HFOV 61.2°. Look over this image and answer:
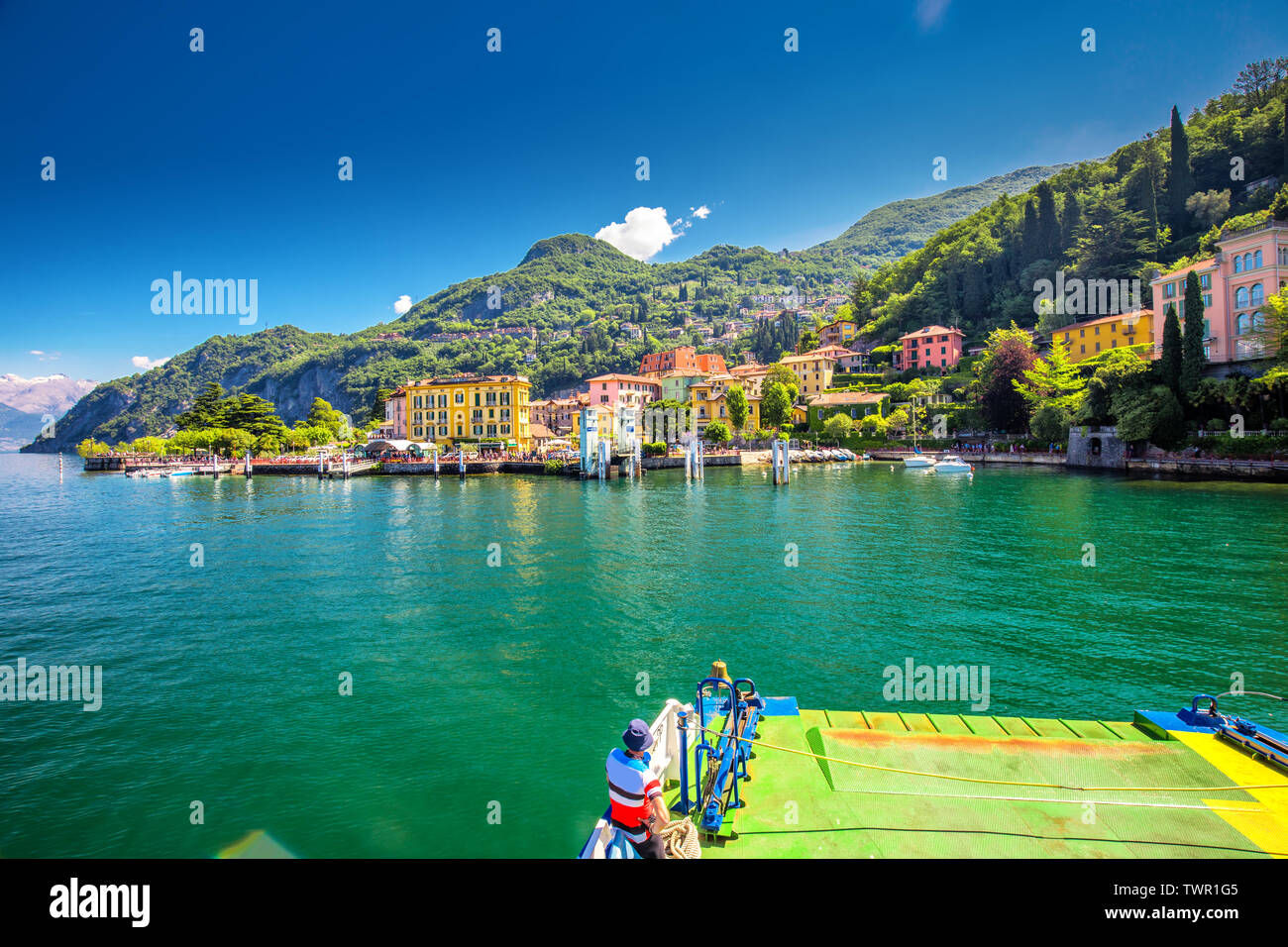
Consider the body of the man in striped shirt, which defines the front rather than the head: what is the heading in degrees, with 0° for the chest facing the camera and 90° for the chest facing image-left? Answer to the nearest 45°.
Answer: approximately 225°

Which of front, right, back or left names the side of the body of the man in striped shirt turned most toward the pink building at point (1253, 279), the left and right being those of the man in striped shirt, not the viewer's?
front

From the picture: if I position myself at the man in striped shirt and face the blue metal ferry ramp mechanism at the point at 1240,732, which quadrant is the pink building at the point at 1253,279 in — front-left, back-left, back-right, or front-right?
front-left

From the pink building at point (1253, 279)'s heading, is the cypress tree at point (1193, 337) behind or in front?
in front

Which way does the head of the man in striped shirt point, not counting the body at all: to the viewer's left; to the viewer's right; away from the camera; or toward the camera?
away from the camera

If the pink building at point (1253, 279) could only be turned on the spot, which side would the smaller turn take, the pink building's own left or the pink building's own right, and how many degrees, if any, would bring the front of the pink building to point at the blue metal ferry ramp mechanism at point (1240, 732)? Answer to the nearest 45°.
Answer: approximately 45° to the pink building's own left

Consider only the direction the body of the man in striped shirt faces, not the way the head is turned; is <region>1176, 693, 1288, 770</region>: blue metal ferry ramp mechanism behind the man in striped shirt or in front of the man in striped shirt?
in front

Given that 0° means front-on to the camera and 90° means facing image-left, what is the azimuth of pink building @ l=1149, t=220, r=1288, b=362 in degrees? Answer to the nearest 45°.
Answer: approximately 45°
